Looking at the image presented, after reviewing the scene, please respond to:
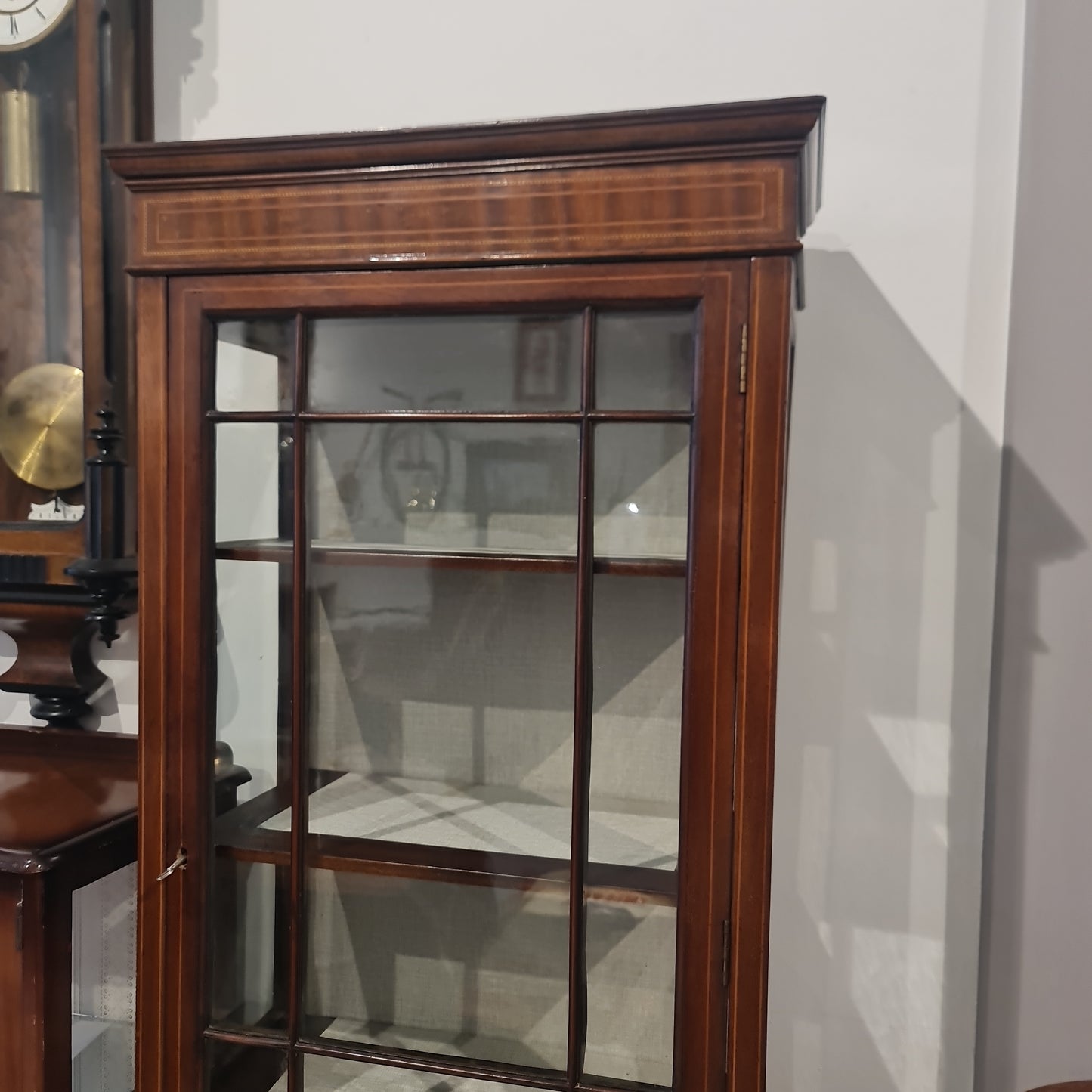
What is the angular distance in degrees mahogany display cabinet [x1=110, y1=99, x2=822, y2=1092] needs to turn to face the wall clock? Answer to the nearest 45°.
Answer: approximately 135° to its right

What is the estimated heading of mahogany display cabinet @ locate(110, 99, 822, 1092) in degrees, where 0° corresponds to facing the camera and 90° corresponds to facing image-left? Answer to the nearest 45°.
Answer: approximately 0°
